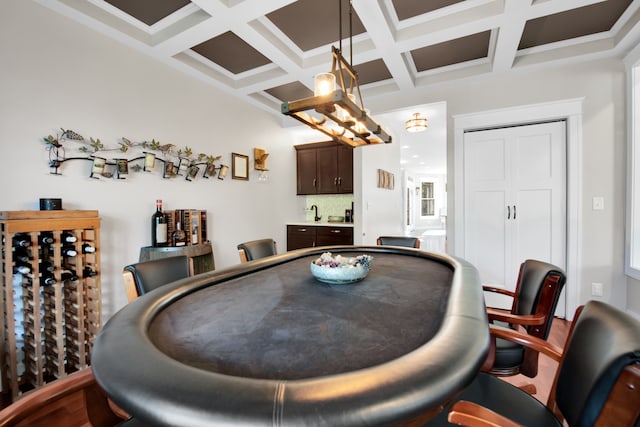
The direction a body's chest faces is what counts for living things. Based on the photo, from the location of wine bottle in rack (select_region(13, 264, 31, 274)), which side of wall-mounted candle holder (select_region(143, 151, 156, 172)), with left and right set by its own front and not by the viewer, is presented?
right

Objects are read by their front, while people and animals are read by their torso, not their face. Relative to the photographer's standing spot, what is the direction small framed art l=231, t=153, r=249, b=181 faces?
facing the viewer and to the right of the viewer

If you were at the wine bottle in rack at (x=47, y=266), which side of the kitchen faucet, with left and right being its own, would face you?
front

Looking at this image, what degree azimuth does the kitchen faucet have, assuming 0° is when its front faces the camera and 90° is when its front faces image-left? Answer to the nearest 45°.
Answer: approximately 45°

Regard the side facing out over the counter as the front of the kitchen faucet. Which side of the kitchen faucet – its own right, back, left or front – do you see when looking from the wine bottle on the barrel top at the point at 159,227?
front

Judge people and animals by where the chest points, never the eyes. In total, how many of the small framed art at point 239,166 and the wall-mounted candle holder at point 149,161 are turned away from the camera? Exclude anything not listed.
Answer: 0

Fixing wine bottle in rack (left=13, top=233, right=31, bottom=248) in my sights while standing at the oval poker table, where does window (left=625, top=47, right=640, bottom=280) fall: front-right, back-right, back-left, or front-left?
back-right

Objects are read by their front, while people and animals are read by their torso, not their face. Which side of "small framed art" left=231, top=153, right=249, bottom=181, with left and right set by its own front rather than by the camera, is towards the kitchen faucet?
left

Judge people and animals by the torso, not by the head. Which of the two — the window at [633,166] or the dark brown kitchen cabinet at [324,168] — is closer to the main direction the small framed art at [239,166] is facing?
the window

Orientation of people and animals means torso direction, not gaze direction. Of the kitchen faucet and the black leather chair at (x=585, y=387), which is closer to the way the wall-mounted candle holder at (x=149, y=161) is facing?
the black leather chair
